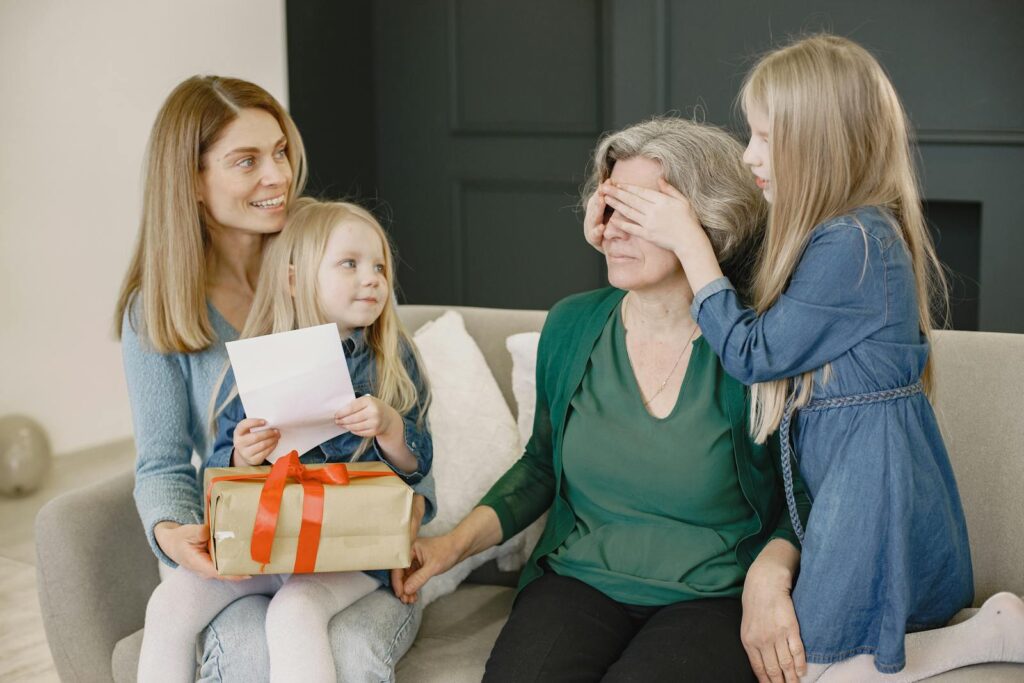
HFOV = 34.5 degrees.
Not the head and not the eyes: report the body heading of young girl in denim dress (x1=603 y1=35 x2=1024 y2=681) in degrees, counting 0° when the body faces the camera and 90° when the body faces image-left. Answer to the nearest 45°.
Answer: approximately 90°
